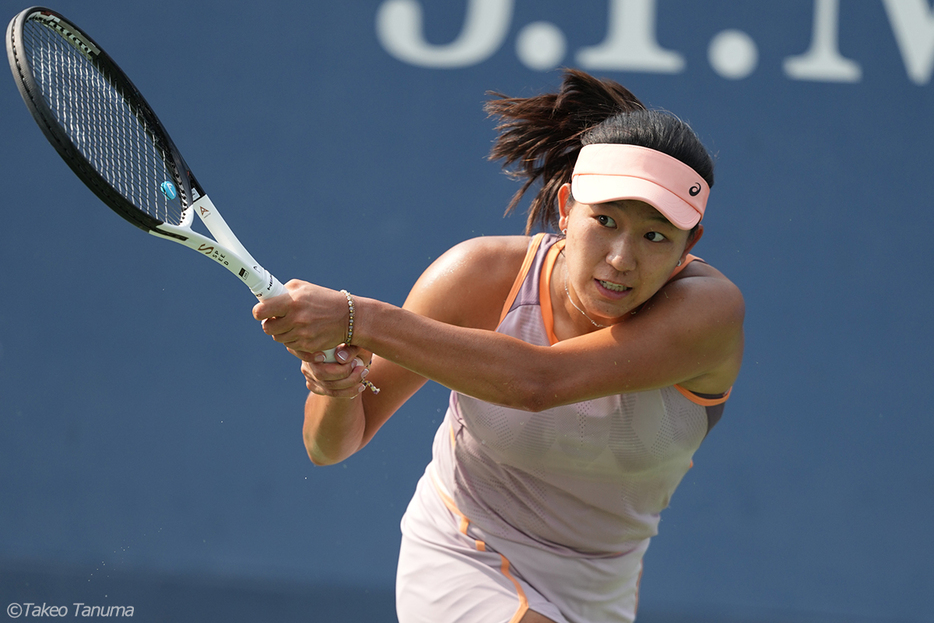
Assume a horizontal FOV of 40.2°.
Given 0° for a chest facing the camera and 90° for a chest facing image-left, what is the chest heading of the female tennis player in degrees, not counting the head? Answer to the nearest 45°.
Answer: approximately 0°
